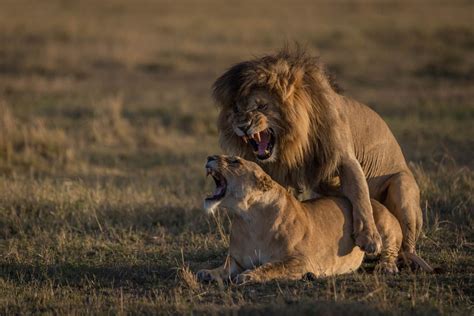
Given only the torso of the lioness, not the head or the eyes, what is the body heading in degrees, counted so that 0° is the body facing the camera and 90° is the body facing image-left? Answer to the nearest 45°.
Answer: approximately 45°

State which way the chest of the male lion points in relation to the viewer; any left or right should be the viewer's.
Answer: facing the viewer and to the left of the viewer
